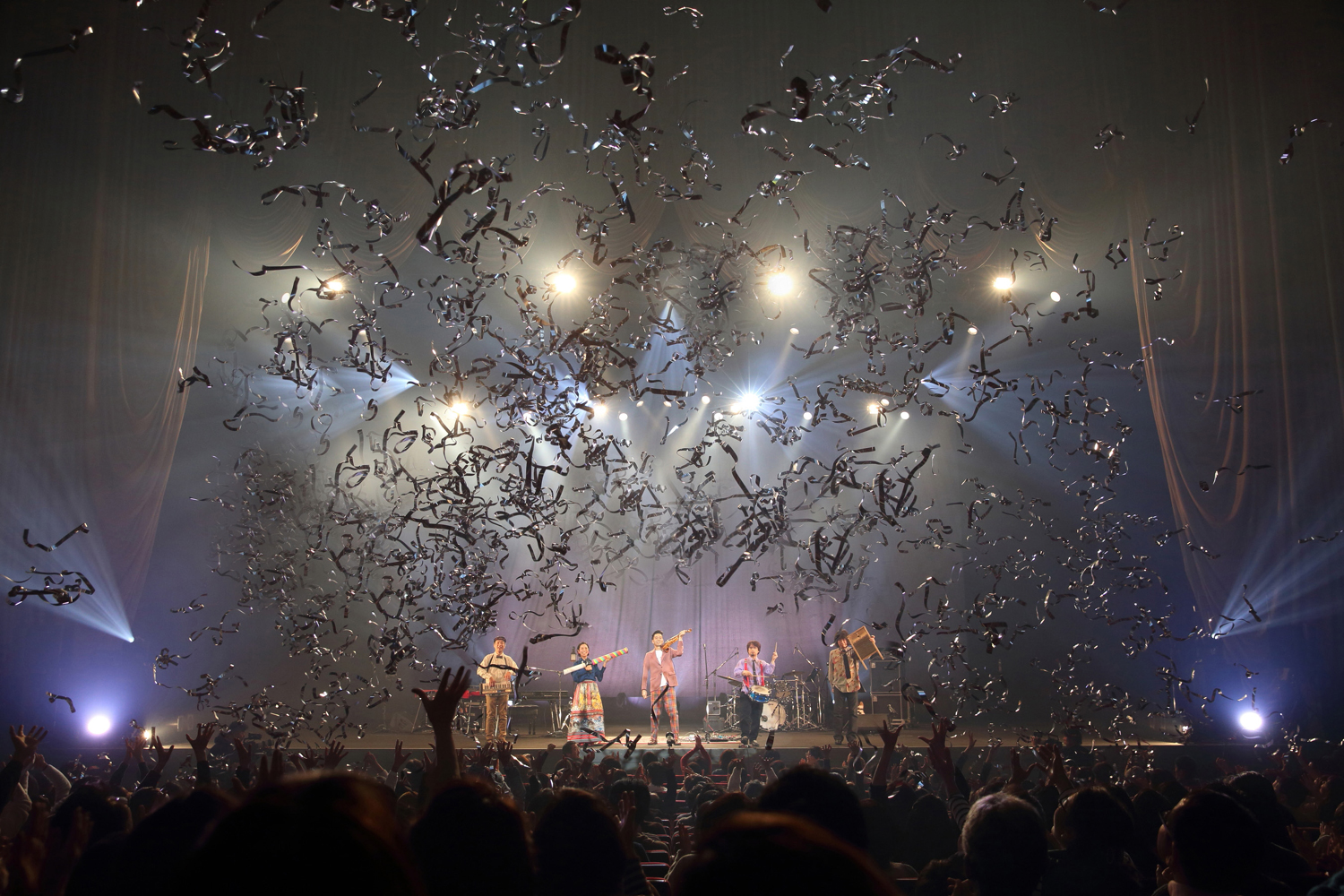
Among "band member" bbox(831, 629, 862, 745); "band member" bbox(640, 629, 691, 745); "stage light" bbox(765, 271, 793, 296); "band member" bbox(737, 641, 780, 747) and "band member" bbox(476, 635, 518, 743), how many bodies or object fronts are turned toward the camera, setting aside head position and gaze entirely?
5

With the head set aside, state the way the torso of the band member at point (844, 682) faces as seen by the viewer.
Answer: toward the camera

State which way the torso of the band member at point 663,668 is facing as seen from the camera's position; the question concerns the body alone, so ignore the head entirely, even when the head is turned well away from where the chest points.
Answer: toward the camera

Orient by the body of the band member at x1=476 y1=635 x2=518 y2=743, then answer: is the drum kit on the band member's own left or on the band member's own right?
on the band member's own left

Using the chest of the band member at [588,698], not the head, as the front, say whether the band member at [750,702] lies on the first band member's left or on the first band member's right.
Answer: on the first band member's left

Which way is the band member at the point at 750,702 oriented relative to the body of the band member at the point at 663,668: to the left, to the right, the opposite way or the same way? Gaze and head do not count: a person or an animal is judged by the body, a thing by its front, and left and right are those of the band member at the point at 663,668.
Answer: the same way

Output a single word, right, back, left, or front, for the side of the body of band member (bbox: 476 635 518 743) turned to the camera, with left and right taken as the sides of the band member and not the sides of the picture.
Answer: front

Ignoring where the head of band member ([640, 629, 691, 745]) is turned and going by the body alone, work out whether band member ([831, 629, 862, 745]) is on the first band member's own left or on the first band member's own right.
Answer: on the first band member's own left

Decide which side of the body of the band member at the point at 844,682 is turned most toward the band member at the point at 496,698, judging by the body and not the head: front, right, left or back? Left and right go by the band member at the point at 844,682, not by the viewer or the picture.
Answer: right
